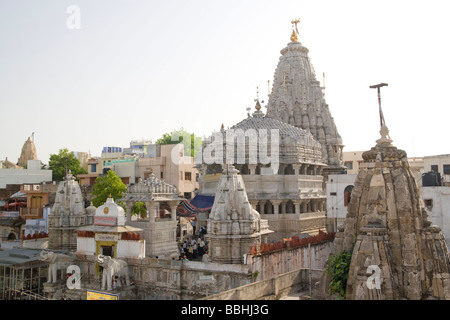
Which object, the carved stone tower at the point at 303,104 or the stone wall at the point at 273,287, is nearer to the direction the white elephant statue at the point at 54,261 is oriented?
the stone wall

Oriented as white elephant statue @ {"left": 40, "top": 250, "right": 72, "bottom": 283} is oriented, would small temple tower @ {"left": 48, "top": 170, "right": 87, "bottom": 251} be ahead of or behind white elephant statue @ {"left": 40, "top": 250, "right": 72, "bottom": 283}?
behind

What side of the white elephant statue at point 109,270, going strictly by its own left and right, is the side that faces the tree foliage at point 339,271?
left

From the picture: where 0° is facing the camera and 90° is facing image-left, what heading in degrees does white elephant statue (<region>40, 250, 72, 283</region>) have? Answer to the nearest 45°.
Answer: approximately 45°

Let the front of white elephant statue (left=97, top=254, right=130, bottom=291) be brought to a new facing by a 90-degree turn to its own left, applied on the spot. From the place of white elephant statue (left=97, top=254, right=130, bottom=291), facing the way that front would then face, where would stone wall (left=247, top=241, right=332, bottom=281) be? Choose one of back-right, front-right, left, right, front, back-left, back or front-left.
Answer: front-left

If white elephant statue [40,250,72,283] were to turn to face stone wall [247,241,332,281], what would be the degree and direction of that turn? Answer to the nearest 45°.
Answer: approximately 90° to its left

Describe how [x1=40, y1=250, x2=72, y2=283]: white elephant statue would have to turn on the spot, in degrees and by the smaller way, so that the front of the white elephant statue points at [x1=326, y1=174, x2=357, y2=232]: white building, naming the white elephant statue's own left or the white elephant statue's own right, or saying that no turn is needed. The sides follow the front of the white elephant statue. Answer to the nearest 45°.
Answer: approximately 135° to the white elephant statue's own left

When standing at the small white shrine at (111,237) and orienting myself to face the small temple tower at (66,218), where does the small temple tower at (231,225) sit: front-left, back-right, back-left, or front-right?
back-right

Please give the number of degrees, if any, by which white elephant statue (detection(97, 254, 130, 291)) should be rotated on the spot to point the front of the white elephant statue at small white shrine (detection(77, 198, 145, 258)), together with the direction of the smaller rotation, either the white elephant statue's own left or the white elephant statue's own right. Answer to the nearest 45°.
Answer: approximately 135° to the white elephant statue's own right

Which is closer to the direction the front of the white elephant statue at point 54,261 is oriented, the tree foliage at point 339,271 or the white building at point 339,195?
the tree foliage

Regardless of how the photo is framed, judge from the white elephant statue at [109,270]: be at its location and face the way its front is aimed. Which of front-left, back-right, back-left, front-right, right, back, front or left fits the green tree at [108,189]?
back-right

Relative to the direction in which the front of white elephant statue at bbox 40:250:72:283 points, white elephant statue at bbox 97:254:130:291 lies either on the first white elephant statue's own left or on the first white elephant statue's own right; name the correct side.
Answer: on the first white elephant statue's own left

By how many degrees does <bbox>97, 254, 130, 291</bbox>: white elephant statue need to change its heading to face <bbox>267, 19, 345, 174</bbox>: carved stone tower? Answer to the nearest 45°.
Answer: approximately 180°

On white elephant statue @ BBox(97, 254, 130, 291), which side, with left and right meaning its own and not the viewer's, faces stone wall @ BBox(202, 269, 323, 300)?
left

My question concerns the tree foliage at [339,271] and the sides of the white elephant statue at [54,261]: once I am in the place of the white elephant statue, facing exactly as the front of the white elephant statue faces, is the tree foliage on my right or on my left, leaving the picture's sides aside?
on my left
